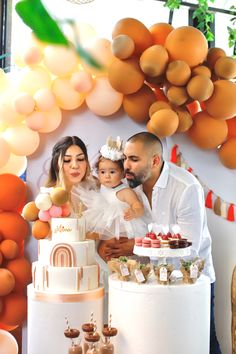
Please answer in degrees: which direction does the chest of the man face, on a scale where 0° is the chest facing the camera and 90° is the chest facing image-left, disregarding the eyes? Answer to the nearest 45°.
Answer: approximately 45°

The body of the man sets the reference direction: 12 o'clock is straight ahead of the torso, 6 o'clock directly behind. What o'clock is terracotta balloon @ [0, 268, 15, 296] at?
The terracotta balloon is roughly at 1 o'clock from the man.

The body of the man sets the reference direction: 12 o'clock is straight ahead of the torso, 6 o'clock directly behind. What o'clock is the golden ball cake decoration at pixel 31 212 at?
The golden ball cake decoration is roughly at 1 o'clock from the man.
